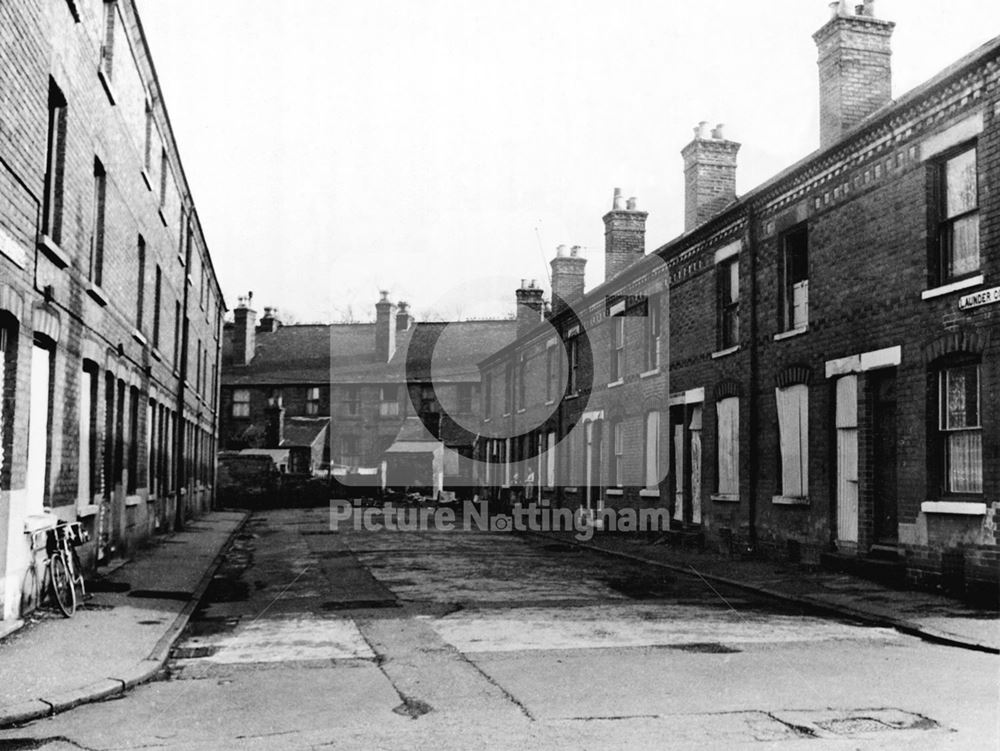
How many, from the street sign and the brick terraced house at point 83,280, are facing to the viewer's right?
1

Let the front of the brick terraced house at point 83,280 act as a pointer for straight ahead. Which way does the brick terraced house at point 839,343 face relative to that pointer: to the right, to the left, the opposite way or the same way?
the opposite way

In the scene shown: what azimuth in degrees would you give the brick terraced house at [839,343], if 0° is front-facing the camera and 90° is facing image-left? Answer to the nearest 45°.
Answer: approximately 45°

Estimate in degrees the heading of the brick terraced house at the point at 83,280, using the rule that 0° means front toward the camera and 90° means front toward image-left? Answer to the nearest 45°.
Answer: approximately 270°

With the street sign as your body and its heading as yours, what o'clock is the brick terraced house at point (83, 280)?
The brick terraced house is roughly at 1 o'clock from the street sign.

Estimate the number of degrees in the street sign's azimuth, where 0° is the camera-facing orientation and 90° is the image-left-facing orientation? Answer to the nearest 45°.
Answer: approximately 45°

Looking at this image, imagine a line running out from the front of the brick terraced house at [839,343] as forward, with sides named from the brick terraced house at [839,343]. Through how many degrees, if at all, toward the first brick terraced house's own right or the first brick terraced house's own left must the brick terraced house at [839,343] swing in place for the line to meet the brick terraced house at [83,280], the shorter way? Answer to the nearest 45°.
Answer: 0° — it already faces it

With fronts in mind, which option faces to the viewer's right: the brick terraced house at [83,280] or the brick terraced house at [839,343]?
the brick terraced house at [83,280]

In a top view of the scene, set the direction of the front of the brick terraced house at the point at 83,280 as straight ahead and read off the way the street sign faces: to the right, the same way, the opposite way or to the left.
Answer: the opposite way

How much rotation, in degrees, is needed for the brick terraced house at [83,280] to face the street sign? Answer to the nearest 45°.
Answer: approximately 45° to its right
